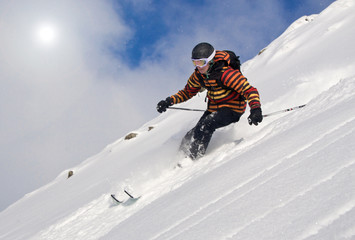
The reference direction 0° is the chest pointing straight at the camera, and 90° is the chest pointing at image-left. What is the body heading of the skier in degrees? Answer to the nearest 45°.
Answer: approximately 45°

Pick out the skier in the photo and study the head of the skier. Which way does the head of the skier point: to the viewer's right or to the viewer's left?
to the viewer's left
